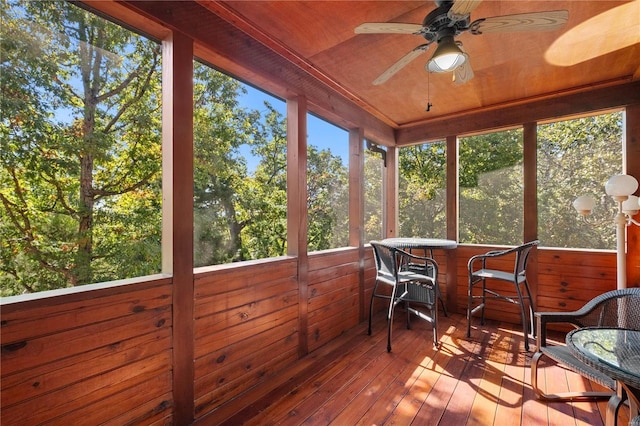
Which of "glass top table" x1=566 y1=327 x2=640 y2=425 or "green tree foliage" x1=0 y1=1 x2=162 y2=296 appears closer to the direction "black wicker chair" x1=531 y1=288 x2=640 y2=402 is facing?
the green tree foliage

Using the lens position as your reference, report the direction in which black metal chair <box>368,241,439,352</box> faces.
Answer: facing away from the viewer and to the right of the viewer

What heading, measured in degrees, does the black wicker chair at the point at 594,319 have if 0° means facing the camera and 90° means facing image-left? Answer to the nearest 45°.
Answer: approximately 45°

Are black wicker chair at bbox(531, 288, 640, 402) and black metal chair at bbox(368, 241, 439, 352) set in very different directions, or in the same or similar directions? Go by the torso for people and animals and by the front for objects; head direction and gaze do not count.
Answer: very different directions

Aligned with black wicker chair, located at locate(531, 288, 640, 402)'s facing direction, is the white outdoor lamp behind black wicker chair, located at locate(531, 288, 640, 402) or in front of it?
behind

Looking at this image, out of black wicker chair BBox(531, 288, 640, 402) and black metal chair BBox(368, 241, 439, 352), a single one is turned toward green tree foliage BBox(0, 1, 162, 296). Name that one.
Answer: black wicker chair BBox(531, 288, 640, 402)

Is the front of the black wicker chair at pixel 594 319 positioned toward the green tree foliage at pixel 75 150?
no

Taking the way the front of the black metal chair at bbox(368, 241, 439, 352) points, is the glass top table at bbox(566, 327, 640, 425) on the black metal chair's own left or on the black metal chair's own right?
on the black metal chair's own right
